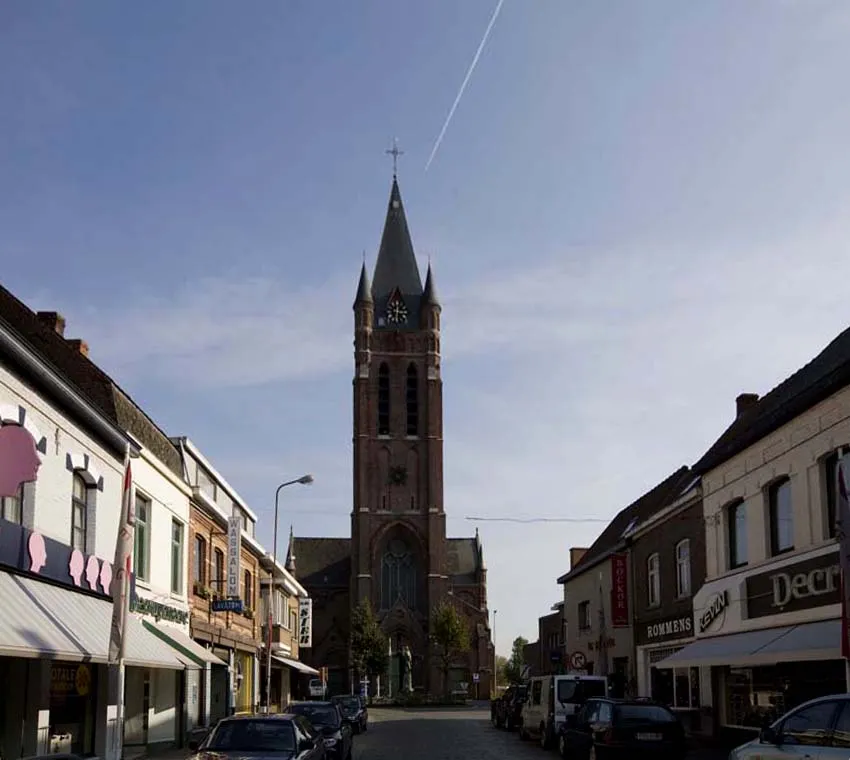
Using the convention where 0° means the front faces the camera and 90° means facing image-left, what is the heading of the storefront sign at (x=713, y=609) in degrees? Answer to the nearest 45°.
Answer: approximately 45°

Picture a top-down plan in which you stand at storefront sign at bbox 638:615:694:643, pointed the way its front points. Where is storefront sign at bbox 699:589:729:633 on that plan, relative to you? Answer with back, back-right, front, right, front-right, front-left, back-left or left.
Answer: front-left

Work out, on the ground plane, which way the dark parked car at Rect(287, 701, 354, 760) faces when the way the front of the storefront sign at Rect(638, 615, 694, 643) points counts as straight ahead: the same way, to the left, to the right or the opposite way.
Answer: to the left

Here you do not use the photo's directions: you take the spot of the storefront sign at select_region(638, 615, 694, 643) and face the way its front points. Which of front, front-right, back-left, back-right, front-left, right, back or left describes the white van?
front

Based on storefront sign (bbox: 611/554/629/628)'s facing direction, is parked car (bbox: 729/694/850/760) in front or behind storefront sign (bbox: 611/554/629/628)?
in front

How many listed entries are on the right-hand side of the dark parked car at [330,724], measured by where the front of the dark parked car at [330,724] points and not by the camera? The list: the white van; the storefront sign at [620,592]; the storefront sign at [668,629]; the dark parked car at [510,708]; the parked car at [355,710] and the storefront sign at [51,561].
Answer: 1

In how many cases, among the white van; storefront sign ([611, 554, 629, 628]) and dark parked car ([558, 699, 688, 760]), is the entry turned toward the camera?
1

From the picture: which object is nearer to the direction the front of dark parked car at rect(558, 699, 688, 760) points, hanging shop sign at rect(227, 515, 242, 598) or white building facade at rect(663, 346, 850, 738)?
the hanging shop sign

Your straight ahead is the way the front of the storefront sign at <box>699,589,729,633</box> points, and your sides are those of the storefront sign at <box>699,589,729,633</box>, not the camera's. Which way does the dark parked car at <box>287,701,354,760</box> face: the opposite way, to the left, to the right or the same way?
to the left

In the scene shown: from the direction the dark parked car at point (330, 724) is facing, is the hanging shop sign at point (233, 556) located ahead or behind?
behind

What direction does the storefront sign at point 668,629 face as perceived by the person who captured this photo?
facing the viewer and to the left of the viewer

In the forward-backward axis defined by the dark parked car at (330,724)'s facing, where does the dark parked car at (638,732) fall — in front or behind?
in front

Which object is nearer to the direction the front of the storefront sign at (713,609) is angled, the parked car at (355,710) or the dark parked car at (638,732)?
the dark parked car

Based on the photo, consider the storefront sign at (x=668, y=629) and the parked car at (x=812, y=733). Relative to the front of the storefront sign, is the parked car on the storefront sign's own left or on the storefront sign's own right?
on the storefront sign's own left

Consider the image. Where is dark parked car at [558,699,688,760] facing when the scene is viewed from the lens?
facing away from the viewer and to the left of the viewer
